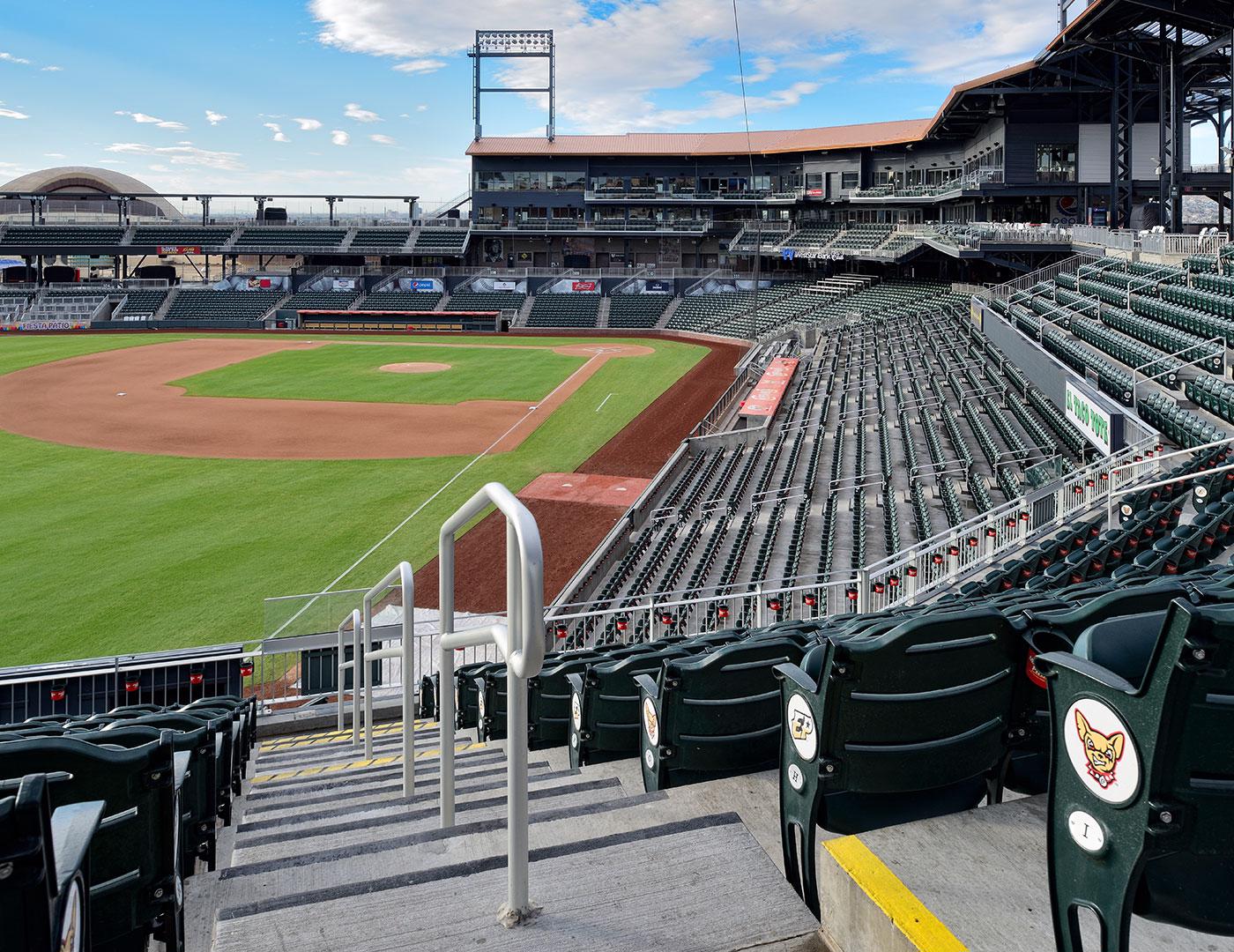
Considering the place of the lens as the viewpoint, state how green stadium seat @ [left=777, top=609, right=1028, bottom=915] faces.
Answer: facing away from the viewer and to the left of the viewer

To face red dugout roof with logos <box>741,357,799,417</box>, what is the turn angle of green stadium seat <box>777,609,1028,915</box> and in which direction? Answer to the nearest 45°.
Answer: approximately 45° to its right

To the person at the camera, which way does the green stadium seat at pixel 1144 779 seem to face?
facing away from the viewer and to the left of the viewer

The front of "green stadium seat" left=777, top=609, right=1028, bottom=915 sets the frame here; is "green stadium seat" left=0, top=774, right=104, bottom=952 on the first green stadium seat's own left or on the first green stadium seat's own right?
on the first green stadium seat's own left

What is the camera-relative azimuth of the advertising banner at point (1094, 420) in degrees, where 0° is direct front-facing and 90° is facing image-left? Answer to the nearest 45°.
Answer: approximately 45°

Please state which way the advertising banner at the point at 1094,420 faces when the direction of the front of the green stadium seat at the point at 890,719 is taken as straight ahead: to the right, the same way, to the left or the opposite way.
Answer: to the left

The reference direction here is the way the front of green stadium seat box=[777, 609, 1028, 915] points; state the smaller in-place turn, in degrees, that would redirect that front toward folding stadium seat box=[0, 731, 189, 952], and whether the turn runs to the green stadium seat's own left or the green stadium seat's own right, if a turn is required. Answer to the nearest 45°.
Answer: approximately 90° to the green stadium seat's own left
